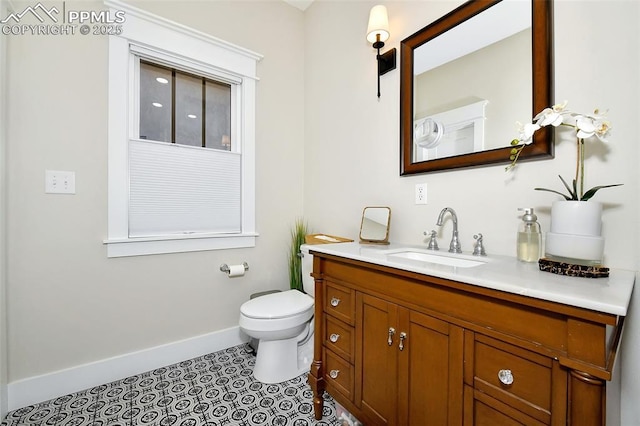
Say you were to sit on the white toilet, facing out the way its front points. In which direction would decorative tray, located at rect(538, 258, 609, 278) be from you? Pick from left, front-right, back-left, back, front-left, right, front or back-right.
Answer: left

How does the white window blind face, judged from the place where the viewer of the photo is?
facing the viewer and to the right of the viewer

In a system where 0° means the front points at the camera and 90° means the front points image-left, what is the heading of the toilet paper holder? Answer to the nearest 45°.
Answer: approximately 315°

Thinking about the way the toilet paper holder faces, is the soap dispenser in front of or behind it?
in front

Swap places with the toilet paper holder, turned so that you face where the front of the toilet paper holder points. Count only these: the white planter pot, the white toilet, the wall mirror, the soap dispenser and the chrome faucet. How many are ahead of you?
5

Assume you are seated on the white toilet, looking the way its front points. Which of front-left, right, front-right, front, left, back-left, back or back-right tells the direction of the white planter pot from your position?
left

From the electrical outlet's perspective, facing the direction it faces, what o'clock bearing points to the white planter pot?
The white planter pot is roughly at 9 o'clock from the electrical outlet.

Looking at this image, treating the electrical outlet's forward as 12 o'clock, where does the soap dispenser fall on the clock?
The soap dispenser is roughly at 9 o'clock from the electrical outlet.

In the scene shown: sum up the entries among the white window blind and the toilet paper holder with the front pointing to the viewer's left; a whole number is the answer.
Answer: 0

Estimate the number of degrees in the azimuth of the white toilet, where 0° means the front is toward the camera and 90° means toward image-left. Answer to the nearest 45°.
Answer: approximately 45°

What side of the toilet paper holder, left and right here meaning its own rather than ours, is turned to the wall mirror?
front

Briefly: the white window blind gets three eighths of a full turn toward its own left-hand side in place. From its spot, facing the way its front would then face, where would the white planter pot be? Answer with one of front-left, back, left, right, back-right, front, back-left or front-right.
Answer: back-right
